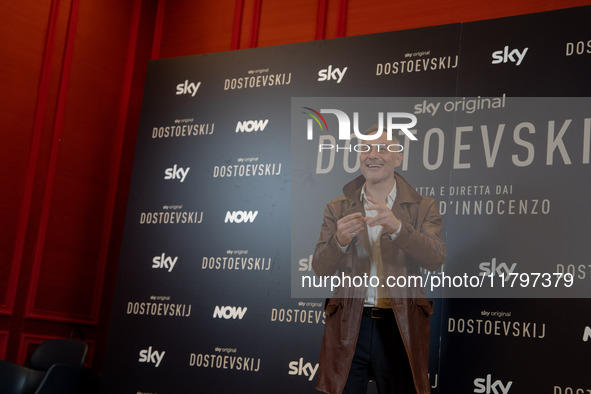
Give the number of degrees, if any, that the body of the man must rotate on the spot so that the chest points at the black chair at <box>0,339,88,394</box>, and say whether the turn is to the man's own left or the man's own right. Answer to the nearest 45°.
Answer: approximately 135° to the man's own right

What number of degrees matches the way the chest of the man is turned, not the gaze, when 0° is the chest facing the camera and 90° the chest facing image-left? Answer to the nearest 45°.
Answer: approximately 0°
